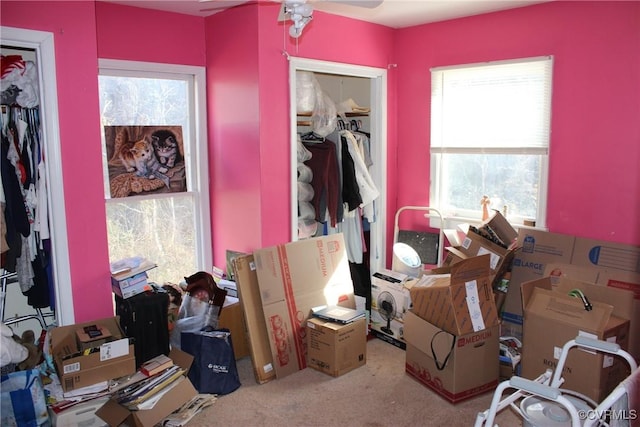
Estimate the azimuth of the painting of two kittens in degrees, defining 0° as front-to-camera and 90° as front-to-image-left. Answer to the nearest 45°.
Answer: approximately 0°

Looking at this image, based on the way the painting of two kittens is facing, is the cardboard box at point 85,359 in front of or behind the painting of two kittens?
in front

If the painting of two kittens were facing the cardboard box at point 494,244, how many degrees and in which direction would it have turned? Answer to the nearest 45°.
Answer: approximately 45° to its left

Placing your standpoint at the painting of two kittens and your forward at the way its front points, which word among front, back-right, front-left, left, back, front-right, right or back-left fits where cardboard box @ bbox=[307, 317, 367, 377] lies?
front-left

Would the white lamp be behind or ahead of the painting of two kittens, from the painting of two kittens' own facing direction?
ahead

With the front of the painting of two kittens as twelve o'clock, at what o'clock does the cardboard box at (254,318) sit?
The cardboard box is roughly at 11 o'clock from the painting of two kittens.
